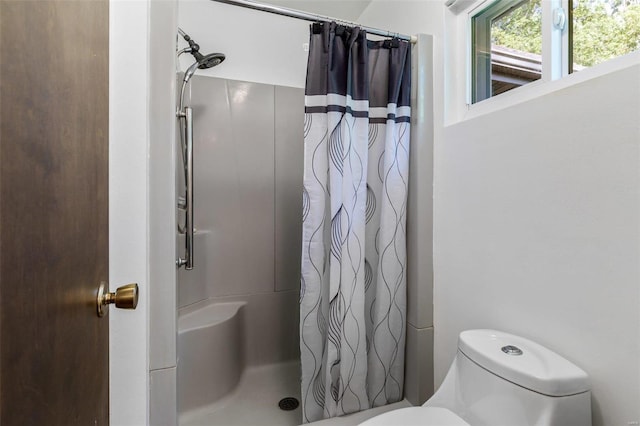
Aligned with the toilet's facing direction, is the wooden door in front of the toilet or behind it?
in front

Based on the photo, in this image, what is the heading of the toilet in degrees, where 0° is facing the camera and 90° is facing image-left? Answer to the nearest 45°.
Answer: approximately 45°

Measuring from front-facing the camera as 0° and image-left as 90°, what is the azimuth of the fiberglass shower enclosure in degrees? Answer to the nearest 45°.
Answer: approximately 0°

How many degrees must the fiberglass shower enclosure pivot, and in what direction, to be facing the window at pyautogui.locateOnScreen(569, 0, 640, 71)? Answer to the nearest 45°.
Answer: approximately 45° to its left

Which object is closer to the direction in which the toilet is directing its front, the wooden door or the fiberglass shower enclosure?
the wooden door

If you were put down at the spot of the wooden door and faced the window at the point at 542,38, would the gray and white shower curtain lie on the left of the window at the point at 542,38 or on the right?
left

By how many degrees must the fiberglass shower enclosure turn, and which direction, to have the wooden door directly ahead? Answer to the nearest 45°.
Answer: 0° — it already faces it

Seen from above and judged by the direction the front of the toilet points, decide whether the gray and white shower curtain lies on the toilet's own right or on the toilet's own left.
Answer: on the toilet's own right

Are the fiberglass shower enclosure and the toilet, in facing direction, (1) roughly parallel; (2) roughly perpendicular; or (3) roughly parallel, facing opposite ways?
roughly perpendicular

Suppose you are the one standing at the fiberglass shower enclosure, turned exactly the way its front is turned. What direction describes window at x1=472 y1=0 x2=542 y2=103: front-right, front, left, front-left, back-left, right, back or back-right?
front-left
